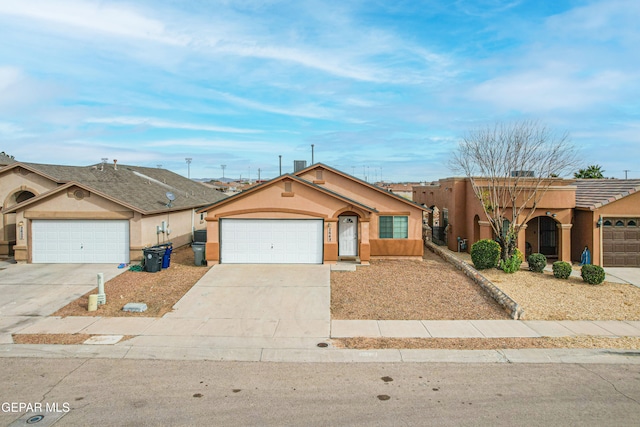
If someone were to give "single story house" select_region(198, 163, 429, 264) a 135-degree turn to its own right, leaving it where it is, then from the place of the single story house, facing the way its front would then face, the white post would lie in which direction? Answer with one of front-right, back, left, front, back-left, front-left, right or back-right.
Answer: left

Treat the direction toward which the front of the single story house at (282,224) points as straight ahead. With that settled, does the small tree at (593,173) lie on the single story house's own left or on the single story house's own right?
on the single story house's own left

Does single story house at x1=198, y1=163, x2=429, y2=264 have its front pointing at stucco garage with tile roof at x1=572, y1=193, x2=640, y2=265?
no

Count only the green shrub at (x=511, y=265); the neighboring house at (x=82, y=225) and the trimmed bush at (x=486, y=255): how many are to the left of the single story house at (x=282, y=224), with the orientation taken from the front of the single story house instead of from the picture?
2

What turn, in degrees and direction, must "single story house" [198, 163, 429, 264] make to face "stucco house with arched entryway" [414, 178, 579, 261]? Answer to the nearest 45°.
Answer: approximately 90° to its left

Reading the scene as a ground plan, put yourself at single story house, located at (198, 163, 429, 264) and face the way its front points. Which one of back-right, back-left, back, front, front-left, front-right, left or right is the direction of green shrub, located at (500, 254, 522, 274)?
left

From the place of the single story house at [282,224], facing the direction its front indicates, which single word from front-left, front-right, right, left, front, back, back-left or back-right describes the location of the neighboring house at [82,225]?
right

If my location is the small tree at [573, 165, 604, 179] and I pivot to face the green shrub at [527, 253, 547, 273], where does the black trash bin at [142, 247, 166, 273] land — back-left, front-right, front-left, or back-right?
front-right

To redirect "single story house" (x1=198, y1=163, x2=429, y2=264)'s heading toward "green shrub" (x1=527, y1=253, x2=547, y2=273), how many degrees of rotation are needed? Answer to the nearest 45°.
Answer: approximately 90° to its left

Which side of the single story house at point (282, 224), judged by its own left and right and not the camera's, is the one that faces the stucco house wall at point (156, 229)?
right

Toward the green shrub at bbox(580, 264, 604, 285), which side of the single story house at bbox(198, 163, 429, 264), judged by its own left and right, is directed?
left

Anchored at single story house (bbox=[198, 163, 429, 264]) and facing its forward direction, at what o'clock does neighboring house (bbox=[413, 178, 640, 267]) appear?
The neighboring house is roughly at 9 o'clock from the single story house.

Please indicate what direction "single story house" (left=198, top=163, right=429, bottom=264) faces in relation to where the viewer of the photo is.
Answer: facing the viewer
